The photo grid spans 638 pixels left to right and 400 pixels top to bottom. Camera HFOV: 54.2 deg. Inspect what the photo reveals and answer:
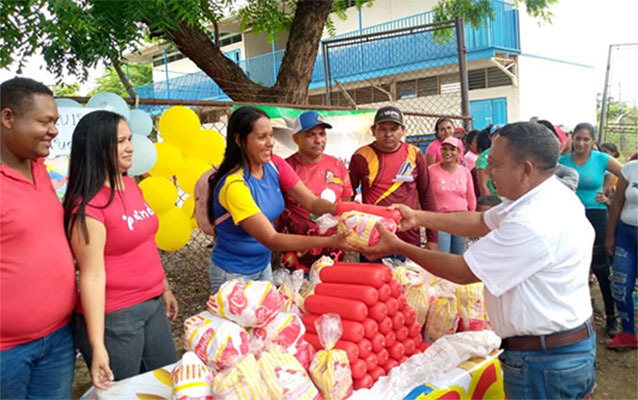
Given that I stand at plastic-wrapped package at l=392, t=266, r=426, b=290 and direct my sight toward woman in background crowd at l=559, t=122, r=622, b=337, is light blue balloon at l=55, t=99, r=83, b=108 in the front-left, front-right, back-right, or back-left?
back-left

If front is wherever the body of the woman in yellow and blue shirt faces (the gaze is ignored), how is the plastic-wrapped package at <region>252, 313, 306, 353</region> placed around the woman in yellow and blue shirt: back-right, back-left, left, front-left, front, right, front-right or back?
front-right

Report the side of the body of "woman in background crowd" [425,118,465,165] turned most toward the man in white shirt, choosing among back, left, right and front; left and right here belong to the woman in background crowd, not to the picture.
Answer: front

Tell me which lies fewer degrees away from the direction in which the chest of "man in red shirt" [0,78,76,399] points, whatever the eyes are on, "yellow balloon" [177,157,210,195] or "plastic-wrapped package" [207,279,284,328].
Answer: the plastic-wrapped package

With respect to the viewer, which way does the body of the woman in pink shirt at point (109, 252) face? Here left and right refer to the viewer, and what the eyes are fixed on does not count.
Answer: facing the viewer and to the right of the viewer

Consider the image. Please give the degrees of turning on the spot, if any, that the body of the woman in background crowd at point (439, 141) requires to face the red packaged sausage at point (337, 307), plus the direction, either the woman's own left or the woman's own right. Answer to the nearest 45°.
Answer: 0° — they already face it

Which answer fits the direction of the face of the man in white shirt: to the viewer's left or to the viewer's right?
to the viewer's left

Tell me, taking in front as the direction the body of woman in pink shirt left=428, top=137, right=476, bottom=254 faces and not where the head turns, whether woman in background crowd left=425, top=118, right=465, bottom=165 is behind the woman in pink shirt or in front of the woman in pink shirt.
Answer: behind

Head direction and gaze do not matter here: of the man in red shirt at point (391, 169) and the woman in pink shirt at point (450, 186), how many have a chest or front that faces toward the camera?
2
